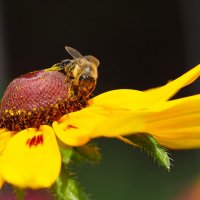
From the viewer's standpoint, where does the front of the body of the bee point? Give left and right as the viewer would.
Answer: facing the viewer and to the right of the viewer
